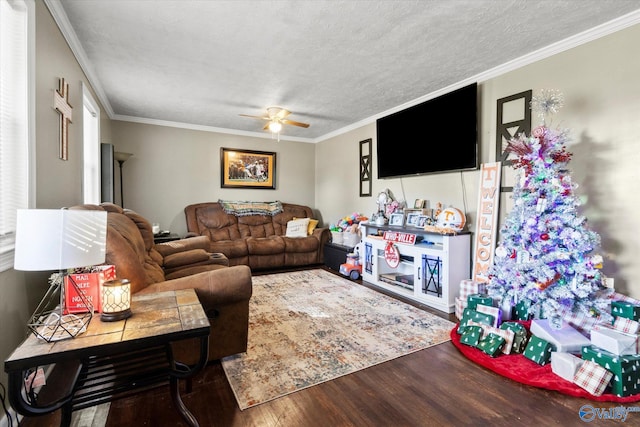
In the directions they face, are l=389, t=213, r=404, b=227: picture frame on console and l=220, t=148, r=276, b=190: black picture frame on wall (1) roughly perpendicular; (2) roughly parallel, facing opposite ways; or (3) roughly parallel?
roughly perpendicular

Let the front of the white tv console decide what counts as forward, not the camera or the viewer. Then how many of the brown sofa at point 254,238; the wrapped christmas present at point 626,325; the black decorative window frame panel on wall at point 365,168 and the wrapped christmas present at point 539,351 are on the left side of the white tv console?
2

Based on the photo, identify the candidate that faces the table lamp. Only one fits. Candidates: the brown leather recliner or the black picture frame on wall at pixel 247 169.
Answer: the black picture frame on wall

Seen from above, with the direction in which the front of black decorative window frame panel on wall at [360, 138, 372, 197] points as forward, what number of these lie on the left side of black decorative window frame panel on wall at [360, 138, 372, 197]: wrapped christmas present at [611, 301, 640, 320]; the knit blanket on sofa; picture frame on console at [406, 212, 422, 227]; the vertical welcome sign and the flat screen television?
4

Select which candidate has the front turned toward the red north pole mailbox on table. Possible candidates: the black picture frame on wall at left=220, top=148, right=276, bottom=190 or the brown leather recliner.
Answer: the black picture frame on wall

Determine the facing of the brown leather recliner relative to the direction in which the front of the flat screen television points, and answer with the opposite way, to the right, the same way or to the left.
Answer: the opposite way

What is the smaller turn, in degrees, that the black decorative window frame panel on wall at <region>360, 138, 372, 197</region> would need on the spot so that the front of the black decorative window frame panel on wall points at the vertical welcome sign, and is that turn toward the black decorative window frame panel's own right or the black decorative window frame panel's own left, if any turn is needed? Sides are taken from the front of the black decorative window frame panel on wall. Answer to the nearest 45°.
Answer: approximately 90° to the black decorative window frame panel's own left

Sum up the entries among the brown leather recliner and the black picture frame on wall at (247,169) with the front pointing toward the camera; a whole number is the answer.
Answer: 1

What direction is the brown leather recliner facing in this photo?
to the viewer's right
